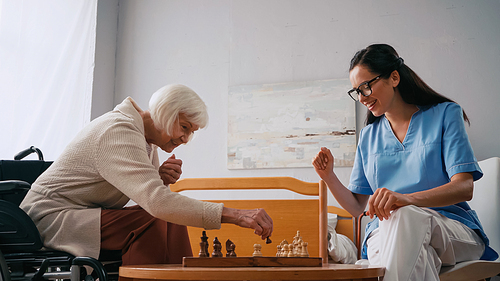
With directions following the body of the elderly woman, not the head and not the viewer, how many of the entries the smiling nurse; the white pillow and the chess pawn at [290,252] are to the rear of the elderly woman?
0

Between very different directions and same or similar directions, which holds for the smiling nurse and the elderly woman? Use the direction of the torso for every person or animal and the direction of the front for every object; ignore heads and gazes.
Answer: very different directions

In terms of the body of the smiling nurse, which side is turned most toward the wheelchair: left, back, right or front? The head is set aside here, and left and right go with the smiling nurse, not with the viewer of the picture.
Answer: front

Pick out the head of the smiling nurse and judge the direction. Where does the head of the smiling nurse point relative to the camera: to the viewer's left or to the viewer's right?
to the viewer's left

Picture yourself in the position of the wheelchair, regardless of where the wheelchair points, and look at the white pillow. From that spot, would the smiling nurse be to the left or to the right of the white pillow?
right

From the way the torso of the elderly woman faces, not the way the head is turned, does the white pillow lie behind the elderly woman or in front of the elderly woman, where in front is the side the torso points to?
in front

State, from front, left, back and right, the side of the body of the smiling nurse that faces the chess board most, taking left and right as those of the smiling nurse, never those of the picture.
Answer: front

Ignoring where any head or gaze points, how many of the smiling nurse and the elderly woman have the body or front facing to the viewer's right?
1

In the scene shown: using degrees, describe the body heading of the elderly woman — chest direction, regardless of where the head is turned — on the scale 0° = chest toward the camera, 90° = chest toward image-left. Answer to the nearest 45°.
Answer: approximately 270°

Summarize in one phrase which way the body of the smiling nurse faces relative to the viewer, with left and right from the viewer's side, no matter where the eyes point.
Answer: facing the viewer and to the left of the viewer

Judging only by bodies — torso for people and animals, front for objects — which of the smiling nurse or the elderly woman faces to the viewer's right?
the elderly woman

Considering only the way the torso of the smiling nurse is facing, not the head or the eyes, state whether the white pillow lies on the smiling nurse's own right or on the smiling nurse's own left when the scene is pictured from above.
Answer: on the smiling nurse's own right

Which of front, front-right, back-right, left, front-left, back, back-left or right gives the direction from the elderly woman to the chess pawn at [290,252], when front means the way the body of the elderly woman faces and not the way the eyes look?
front

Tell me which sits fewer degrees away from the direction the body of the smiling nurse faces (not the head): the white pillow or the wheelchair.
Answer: the wheelchair

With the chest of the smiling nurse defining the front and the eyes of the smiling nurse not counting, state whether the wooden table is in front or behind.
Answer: in front

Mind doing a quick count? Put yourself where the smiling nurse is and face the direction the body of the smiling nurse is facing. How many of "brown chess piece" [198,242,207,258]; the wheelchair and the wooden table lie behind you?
0
